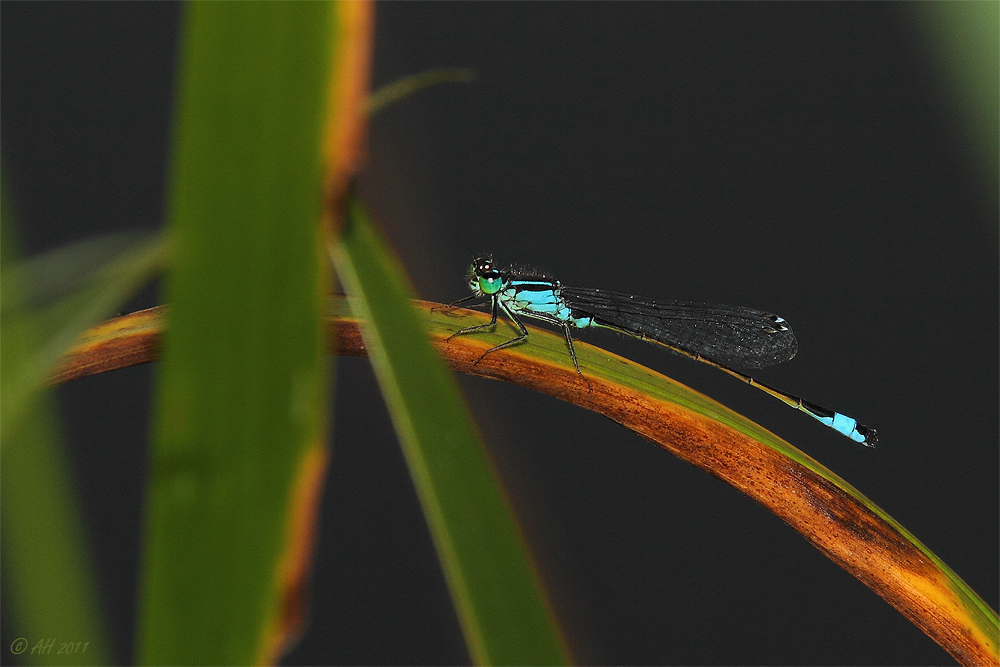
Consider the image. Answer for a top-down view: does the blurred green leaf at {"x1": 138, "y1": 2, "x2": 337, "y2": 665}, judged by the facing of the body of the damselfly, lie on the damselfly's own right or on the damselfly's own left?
on the damselfly's own left

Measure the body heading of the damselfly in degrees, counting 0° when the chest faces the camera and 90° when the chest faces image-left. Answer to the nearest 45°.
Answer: approximately 90°

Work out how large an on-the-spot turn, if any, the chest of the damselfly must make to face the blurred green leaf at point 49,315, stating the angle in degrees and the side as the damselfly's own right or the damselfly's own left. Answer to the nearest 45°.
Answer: approximately 90° to the damselfly's own left

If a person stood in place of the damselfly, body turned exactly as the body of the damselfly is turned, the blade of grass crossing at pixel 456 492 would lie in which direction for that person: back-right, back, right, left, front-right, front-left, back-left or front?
left
